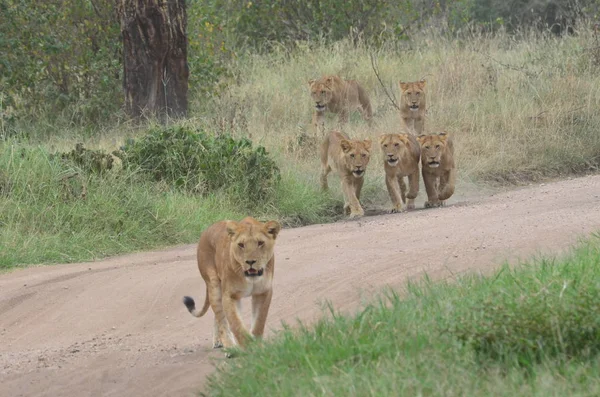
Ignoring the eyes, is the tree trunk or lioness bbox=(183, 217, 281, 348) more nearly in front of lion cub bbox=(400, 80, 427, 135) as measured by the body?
the lioness

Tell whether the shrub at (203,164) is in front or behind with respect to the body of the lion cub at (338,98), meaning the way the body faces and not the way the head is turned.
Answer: in front

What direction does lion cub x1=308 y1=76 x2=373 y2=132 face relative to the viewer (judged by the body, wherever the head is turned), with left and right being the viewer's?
facing the viewer and to the left of the viewer

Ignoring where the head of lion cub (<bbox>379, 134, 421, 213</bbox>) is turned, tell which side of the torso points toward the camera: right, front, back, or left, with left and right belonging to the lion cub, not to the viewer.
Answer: front

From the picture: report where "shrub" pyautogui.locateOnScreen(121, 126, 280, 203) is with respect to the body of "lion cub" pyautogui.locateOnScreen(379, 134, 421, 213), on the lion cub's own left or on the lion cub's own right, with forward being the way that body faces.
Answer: on the lion cub's own right

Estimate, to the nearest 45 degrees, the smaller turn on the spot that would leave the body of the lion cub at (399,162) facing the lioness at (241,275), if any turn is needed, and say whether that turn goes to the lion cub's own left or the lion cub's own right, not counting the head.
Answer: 0° — it already faces it

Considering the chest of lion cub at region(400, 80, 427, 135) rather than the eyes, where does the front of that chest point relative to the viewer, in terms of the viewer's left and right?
facing the viewer

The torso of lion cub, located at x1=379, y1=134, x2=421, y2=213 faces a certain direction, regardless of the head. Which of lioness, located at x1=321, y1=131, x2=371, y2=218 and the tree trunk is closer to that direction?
the lioness

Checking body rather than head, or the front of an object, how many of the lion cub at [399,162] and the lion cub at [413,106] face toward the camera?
2

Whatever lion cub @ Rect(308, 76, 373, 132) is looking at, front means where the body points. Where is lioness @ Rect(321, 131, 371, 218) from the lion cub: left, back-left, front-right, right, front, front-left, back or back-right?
front-left

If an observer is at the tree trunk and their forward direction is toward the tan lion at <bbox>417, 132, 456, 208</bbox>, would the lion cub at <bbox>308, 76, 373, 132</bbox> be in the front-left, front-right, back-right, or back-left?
front-left

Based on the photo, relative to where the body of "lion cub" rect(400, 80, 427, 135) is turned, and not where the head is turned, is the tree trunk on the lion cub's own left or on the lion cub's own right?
on the lion cub's own right

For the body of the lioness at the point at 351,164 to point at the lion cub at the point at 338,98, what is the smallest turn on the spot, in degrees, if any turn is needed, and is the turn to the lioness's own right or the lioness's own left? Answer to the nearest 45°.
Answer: approximately 135° to the lioness's own left

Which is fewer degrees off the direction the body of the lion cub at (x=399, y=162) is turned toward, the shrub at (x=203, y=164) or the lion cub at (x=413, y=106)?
the shrub

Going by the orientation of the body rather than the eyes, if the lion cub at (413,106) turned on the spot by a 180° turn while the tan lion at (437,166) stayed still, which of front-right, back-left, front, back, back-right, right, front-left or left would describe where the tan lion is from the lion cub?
back

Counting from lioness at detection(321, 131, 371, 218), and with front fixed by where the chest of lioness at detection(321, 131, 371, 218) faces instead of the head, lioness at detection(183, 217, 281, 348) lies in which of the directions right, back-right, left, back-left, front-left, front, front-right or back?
front-right

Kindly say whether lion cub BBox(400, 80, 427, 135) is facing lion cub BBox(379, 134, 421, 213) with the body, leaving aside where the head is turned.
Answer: yes
